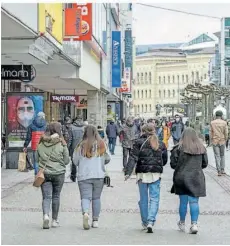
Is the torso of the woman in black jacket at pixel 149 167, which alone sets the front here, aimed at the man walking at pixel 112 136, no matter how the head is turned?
yes

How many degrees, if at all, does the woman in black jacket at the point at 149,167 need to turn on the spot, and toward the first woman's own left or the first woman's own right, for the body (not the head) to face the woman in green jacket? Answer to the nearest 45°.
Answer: approximately 90° to the first woman's own left

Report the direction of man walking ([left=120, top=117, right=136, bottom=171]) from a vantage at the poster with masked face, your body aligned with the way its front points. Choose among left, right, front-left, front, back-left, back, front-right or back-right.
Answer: left

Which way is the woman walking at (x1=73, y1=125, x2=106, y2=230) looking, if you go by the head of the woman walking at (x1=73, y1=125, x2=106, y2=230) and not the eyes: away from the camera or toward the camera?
away from the camera

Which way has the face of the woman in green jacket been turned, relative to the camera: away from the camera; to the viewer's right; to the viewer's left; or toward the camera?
away from the camera

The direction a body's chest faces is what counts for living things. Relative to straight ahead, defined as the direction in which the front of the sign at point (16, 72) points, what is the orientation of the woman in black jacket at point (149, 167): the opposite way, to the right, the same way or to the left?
the opposite way

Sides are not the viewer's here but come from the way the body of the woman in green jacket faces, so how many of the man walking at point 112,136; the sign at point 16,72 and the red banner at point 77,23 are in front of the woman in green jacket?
3

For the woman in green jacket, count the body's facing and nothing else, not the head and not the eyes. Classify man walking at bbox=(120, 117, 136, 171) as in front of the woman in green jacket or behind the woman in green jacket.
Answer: in front

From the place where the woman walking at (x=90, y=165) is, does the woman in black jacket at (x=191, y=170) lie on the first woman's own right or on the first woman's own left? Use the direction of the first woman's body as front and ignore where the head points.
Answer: on the first woman's own right

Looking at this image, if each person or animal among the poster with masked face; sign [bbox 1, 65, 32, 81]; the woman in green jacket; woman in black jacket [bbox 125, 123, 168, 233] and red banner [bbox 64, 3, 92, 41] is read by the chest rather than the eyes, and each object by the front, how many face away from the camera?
2

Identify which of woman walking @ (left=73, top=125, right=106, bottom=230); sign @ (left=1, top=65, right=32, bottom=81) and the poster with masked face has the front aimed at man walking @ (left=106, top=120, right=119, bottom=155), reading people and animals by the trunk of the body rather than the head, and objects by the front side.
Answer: the woman walking

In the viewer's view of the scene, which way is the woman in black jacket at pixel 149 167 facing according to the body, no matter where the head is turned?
away from the camera

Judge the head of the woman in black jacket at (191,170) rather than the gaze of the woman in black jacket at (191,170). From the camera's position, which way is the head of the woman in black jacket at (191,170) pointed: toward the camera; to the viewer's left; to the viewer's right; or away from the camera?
away from the camera
